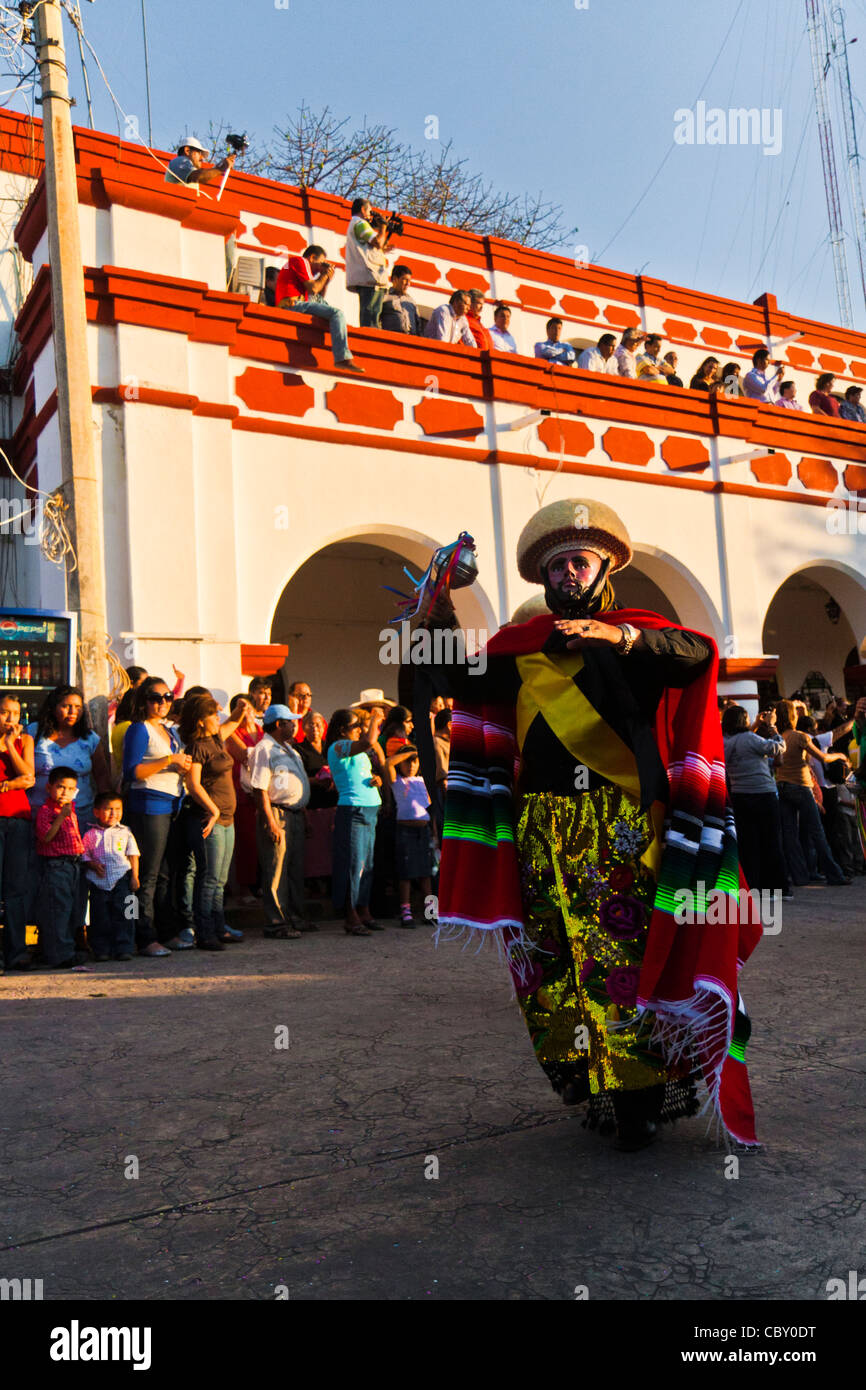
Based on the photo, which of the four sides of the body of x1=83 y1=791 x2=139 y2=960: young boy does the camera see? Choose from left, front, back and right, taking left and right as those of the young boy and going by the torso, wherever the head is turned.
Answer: front

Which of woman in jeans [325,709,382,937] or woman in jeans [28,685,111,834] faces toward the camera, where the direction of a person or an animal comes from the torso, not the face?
woman in jeans [28,685,111,834]

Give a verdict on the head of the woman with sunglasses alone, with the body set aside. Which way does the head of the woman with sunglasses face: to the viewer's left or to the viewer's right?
to the viewer's right

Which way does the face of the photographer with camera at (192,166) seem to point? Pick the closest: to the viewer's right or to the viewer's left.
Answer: to the viewer's right

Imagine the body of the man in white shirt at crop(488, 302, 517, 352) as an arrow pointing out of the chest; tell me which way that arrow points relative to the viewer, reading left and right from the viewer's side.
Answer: facing the viewer and to the right of the viewer

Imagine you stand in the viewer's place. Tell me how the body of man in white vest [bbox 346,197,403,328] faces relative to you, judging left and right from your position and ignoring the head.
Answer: facing to the right of the viewer

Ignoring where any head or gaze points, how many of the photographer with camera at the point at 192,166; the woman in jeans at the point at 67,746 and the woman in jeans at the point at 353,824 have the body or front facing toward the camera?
1

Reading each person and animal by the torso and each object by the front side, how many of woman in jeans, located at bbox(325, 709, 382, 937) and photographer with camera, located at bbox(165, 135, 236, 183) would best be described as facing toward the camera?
0

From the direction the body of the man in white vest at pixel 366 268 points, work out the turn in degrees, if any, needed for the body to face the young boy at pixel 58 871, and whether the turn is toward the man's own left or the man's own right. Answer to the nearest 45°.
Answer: approximately 90° to the man's own right

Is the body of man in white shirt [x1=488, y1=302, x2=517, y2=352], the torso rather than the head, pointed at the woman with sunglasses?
no

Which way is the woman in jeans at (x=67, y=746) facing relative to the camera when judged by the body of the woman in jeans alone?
toward the camera
